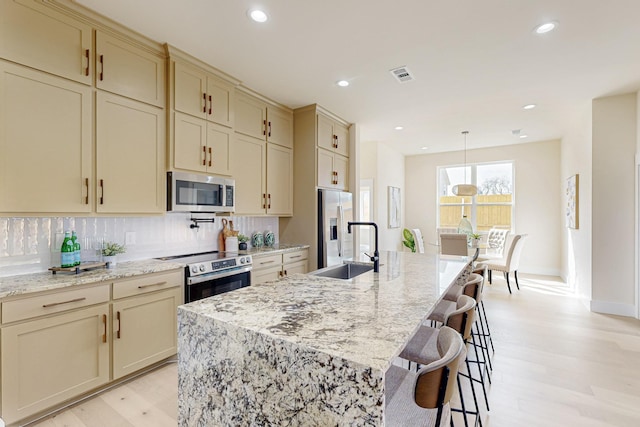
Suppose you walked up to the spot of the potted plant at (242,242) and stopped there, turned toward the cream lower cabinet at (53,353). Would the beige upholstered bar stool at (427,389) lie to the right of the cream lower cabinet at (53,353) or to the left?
left

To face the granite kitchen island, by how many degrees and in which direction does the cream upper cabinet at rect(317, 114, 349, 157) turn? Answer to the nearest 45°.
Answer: approximately 45° to its right

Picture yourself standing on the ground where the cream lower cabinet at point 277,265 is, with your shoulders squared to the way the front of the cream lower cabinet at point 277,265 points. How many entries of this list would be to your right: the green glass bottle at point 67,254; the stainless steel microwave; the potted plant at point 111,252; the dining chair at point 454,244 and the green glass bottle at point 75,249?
4

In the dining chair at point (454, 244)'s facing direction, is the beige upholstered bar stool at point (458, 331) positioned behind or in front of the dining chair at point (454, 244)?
behind

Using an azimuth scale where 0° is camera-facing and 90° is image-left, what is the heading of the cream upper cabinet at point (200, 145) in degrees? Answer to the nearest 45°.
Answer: approximately 315°

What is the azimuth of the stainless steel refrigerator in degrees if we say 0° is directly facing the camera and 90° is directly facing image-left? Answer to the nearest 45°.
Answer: approximately 315°

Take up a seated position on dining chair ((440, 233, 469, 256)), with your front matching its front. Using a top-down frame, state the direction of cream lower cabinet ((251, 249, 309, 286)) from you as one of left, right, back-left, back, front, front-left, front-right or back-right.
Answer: back-left

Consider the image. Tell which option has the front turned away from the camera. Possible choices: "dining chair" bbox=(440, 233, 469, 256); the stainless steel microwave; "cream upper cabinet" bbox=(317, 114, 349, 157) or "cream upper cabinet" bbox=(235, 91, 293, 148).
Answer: the dining chair

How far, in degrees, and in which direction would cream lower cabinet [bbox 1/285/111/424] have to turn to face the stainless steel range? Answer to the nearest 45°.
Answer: approximately 45° to its left

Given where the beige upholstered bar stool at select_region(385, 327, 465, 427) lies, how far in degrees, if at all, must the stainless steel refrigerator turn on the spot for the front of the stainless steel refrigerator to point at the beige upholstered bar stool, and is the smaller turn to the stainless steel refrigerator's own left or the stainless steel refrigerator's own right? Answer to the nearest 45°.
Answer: approximately 45° to the stainless steel refrigerator's own right

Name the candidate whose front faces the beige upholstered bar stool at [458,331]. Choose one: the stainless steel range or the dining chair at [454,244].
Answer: the stainless steel range

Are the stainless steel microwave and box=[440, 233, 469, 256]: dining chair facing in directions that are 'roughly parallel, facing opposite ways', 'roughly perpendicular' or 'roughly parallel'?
roughly perpendicular

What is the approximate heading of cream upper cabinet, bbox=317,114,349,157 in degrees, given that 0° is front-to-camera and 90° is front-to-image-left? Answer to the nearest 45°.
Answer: approximately 315°
